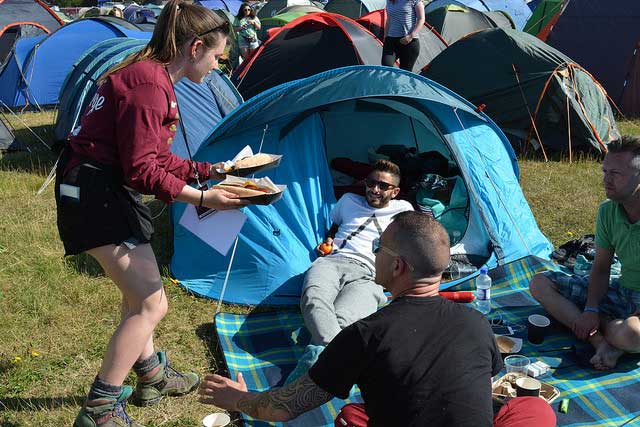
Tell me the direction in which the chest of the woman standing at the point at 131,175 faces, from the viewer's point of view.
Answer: to the viewer's right

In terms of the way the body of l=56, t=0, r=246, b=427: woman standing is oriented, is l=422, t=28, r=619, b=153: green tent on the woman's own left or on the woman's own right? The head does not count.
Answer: on the woman's own left

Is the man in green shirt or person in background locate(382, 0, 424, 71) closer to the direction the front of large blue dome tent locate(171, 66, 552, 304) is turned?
the man in green shirt

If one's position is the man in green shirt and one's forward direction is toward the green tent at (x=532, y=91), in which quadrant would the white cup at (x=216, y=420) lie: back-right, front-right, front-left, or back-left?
back-left

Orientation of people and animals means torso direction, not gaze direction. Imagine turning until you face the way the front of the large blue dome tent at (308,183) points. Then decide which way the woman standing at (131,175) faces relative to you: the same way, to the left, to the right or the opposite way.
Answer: to the left

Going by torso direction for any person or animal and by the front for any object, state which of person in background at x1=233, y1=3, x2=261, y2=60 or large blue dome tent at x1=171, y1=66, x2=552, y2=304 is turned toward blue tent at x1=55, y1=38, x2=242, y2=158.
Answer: the person in background

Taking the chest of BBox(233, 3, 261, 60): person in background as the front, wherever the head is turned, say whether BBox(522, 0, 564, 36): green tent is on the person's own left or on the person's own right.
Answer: on the person's own left

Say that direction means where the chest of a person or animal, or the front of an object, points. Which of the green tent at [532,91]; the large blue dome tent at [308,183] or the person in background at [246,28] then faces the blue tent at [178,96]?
the person in background

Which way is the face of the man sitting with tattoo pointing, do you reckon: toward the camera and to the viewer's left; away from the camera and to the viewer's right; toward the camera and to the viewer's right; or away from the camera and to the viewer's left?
away from the camera and to the viewer's left

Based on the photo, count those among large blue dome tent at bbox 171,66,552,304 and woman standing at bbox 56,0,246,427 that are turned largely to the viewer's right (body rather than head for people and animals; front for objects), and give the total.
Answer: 1
